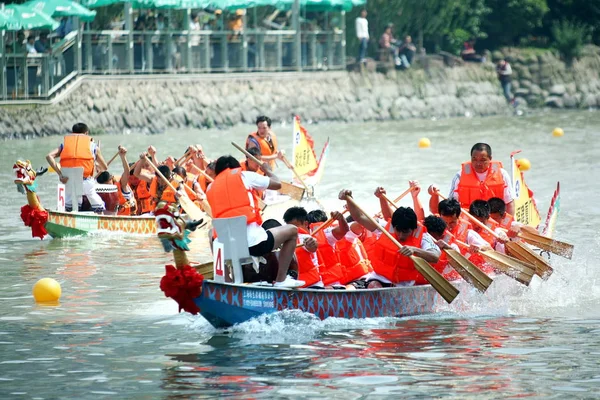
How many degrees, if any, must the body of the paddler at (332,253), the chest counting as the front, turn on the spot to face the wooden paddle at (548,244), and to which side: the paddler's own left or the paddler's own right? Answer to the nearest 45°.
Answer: approximately 180°

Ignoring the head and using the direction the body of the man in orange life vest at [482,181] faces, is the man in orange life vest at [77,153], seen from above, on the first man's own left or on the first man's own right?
on the first man's own right

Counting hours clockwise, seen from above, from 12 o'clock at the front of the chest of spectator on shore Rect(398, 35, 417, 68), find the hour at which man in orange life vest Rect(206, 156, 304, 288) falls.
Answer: The man in orange life vest is roughly at 12 o'clock from the spectator on shore.

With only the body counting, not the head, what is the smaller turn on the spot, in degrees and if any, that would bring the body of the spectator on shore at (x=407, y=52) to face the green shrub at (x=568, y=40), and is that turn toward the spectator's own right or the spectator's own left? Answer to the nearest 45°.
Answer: approximately 135° to the spectator's own left

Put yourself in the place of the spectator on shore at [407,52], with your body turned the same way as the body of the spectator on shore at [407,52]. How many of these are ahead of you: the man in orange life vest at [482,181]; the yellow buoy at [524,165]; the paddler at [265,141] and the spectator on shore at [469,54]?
3

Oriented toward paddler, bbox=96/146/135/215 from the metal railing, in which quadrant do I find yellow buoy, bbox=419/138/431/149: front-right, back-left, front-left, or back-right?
front-left

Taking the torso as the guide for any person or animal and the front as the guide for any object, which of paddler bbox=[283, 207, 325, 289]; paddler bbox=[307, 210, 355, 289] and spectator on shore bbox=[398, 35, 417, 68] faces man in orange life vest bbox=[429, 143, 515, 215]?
the spectator on shore

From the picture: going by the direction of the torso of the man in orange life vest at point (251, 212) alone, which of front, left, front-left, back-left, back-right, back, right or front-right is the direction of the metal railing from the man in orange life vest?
front-left

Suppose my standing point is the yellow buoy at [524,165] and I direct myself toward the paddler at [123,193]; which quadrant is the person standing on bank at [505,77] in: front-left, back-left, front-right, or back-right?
back-right

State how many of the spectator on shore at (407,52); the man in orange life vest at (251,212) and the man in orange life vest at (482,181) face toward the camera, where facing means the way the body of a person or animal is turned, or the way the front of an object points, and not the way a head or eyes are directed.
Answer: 2

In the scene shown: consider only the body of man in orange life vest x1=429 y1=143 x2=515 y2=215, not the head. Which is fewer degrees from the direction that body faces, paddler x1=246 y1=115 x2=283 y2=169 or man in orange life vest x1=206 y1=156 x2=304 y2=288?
the man in orange life vest

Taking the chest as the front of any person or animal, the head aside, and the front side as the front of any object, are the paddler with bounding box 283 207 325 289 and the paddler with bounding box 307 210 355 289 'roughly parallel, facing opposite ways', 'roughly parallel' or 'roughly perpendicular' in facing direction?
roughly parallel

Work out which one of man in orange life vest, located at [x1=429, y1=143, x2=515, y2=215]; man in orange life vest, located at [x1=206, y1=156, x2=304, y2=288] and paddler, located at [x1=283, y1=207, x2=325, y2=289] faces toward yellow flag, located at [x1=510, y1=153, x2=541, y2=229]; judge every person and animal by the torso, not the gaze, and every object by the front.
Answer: man in orange life vest, located at [x1=206, y1=156, x2=304, y2=288]

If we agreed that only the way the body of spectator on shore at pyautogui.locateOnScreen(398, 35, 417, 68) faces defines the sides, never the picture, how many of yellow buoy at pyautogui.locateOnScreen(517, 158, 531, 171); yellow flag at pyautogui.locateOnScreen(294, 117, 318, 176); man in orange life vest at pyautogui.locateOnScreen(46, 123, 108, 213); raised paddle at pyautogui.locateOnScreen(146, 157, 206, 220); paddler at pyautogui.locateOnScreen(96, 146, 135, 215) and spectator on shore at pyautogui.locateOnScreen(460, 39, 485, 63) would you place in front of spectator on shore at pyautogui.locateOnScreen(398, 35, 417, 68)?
5

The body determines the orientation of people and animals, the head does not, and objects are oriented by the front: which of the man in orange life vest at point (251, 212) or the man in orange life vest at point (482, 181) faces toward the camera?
the man in orange life vest at point (482, 181)

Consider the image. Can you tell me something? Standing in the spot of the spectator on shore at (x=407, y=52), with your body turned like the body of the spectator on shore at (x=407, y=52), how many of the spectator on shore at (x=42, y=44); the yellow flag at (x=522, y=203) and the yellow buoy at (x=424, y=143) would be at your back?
0

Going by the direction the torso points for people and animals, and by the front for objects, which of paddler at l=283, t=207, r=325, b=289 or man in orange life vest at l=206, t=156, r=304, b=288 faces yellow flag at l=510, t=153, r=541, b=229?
the man in orange life vest
